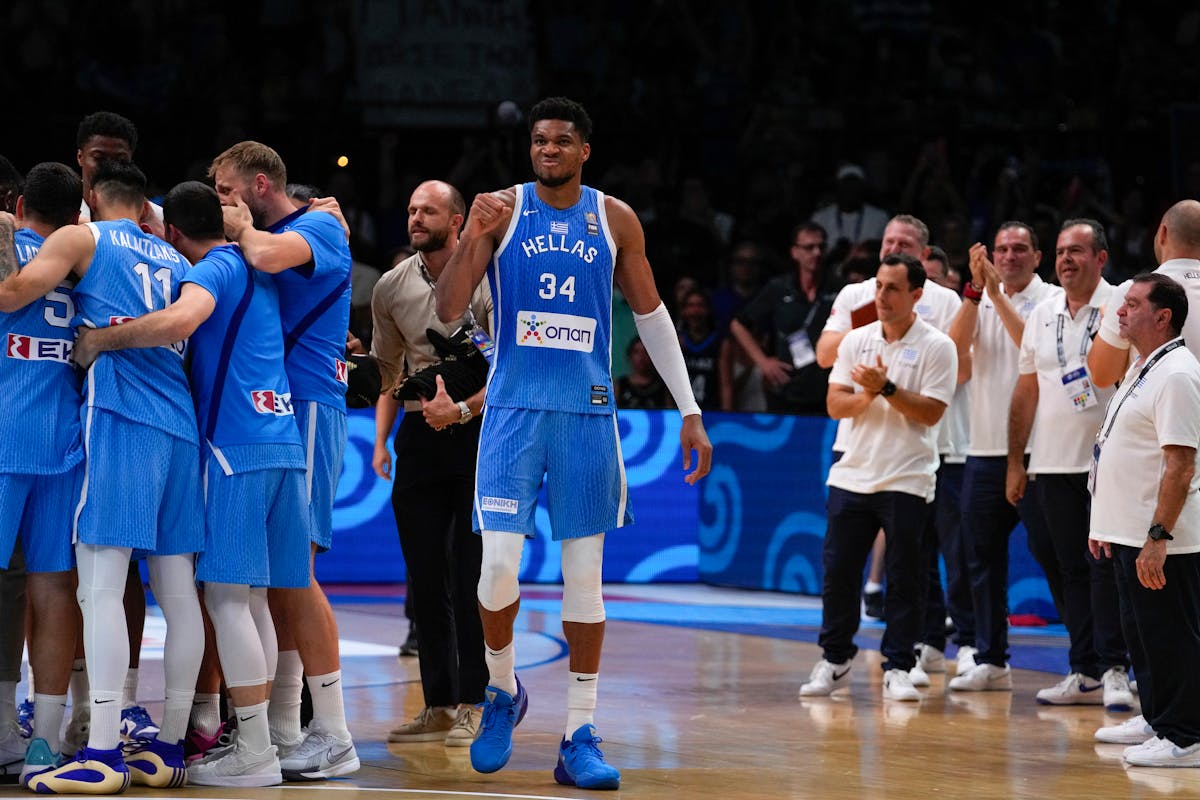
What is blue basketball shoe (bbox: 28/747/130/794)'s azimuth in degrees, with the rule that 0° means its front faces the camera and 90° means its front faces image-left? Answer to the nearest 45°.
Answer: approximately 90°

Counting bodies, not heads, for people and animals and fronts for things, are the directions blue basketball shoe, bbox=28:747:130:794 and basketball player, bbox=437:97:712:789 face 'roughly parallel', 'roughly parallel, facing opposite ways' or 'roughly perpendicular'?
roughly perpendicular

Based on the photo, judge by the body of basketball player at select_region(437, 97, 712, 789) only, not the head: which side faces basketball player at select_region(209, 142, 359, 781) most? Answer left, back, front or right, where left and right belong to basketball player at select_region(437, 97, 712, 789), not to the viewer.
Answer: right

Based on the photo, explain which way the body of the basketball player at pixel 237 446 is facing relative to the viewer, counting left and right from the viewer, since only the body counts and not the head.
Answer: facing away from the viewer and to the left of the viewer

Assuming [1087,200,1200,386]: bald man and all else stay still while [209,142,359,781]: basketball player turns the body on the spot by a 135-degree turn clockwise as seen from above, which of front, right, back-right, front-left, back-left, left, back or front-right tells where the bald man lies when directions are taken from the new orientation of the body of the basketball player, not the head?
front-right

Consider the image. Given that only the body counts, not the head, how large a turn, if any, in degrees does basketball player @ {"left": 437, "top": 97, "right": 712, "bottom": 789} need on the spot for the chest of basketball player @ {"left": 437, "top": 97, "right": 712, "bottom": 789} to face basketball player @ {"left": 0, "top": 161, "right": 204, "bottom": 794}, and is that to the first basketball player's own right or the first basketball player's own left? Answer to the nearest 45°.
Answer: approximately 90° to the first basketball player's own right

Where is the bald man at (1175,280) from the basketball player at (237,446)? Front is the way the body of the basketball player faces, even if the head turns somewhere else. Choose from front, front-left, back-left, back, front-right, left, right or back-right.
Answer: back-right

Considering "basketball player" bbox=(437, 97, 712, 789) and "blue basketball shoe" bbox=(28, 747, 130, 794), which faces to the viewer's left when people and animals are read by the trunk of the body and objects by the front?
the blue basketball shoe
